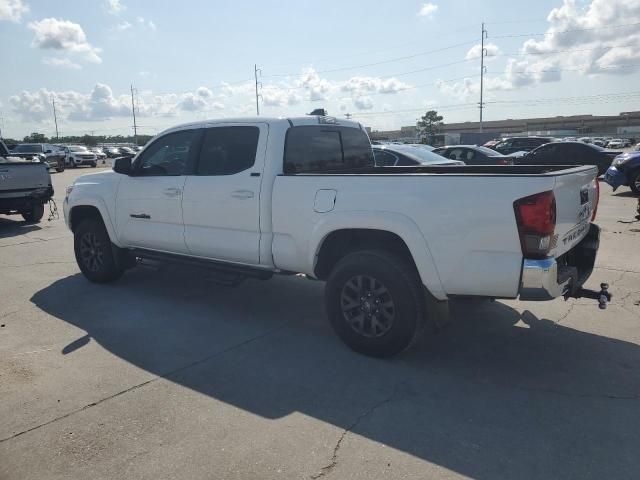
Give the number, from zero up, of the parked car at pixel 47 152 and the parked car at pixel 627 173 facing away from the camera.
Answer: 0

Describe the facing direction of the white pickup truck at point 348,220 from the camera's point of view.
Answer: facing away from the viewer and to the left of the viewer

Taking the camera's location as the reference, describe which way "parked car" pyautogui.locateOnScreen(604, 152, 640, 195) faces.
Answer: facing the viewer and to the left of the viewer

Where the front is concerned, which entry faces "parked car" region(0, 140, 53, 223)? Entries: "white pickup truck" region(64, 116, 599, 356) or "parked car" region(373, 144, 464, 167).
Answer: the white pickup truck

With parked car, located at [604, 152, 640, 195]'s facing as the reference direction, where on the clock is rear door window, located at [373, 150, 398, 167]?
The rear door window is roughly at 12 o'clock from the parked car.

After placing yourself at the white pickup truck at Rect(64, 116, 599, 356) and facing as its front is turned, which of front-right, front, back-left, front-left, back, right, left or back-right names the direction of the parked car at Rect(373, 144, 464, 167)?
front-right

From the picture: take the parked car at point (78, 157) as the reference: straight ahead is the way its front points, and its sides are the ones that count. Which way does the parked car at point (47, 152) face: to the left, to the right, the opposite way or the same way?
the same way

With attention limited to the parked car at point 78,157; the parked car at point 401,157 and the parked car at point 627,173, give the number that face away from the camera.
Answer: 0

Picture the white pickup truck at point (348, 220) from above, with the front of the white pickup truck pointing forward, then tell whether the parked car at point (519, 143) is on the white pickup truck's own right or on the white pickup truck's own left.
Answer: on the white pickup truck's own right

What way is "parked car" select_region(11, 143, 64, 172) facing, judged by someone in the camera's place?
facing the viewer and to the right of the viewer

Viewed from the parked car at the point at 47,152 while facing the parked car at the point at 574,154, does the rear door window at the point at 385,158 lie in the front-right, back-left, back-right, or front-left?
front-right

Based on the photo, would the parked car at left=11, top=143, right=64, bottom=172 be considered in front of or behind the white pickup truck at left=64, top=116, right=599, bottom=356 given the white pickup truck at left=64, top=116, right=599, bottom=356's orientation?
in front
